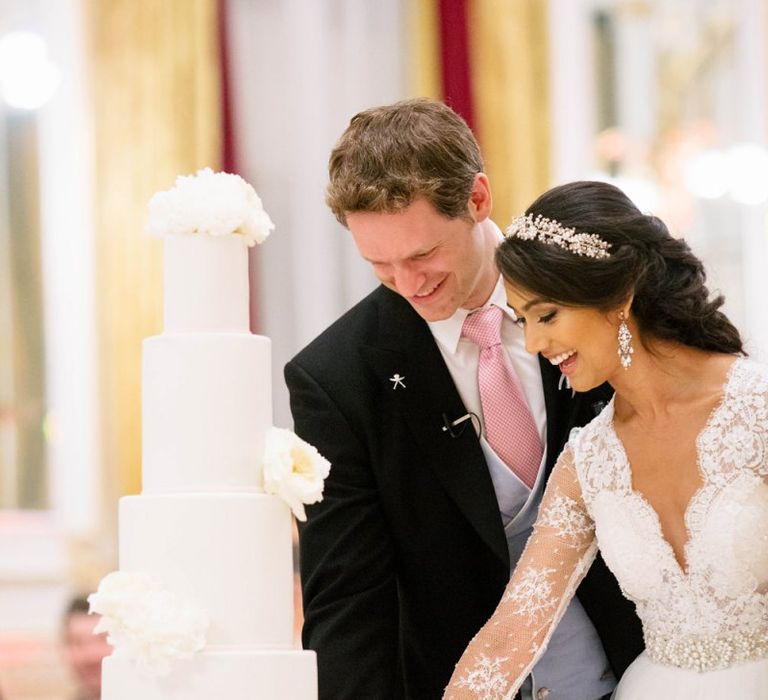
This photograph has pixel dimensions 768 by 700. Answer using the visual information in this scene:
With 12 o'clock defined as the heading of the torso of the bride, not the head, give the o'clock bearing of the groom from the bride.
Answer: The groom is roughly at 2 o'clock from the bride.

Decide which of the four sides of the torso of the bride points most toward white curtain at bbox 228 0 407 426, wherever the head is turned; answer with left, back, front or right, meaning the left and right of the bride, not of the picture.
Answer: right

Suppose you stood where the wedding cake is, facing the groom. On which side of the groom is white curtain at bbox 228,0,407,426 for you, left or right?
left

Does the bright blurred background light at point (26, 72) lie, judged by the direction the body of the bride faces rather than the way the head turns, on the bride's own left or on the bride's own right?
on the bride's own right

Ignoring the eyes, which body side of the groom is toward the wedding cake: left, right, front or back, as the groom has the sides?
right

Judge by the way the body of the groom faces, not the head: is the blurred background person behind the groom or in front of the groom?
behind

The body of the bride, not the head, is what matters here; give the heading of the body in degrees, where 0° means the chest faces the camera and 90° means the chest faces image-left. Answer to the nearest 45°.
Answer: approximately 45°

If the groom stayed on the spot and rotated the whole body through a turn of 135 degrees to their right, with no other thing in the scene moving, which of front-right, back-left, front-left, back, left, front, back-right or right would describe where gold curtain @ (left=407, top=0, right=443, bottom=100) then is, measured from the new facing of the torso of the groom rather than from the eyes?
right
